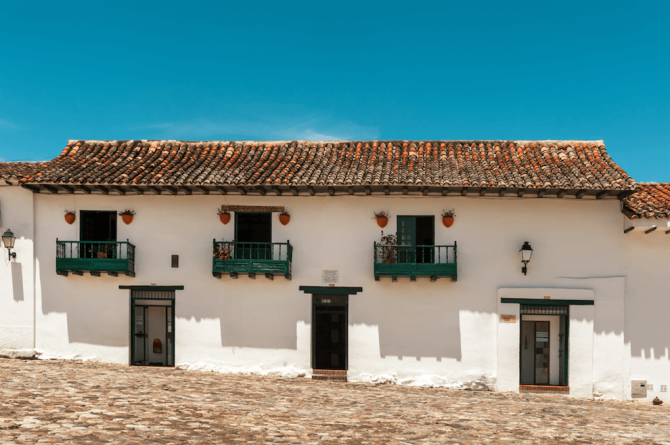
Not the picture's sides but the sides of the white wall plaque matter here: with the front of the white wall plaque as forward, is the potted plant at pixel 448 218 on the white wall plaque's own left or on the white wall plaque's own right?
on the white wall plaque's own left

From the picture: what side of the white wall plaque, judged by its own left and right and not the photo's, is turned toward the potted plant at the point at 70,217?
right

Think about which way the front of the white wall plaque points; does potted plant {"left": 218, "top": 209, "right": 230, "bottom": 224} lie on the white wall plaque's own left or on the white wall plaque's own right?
on the white wall plaque's own right

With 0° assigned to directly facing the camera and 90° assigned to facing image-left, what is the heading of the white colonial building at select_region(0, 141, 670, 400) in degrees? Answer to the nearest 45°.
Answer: approximately 0°
